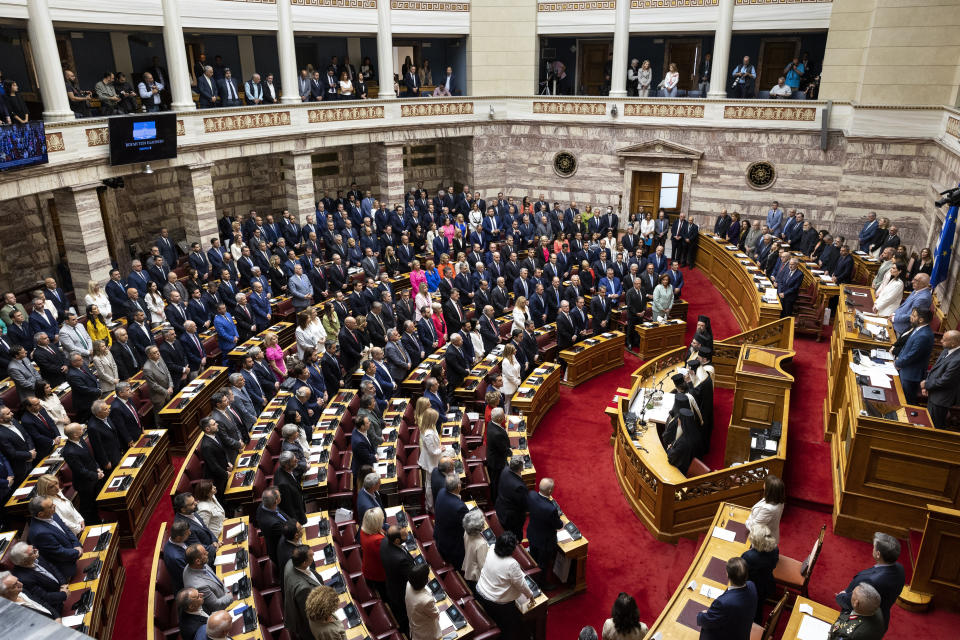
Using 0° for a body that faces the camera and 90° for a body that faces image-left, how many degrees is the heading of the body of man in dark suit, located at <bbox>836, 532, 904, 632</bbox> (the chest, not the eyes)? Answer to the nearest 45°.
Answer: approximately 135°

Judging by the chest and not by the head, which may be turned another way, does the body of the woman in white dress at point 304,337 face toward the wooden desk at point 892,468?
yes

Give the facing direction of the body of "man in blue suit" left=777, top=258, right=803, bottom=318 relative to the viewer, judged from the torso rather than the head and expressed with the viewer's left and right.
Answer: facing the viewer and to the left of the viewer

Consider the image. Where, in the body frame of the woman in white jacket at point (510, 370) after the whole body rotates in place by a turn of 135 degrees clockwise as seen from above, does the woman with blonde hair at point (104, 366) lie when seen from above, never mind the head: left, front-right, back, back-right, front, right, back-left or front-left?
front-right

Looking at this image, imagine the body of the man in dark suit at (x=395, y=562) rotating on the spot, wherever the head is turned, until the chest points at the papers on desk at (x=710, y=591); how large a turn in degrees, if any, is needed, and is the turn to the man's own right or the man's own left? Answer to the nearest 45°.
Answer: approximately 45° to the man's own right

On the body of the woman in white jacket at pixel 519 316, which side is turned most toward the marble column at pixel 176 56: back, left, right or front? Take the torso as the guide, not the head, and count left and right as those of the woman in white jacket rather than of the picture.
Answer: back

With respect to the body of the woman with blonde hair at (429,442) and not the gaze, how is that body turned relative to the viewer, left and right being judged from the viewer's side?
facing to the right of the viewer

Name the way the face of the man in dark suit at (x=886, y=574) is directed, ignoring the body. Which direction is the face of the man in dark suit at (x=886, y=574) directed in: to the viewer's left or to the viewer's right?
to the viewer's left

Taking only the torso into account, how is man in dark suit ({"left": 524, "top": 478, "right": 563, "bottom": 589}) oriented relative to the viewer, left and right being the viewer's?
facing away from the viewer and to the right of the viewer

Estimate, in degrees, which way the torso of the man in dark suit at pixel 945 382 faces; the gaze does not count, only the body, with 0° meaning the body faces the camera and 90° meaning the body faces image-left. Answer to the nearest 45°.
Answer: approximately 90°

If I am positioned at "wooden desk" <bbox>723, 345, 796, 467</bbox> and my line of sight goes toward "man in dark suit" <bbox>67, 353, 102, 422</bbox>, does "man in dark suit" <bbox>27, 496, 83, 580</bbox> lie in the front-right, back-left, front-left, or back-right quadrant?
front-left

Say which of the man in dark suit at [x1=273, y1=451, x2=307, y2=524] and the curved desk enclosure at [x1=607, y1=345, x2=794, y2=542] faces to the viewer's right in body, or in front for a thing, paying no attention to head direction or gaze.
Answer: the man in dark suit

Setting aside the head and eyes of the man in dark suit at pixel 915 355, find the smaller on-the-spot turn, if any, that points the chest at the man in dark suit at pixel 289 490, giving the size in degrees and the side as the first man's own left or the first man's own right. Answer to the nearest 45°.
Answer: approximately 45° to the first man's own left

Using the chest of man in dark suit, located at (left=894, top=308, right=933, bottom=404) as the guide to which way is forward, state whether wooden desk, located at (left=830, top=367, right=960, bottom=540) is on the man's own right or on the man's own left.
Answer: on the man's own left

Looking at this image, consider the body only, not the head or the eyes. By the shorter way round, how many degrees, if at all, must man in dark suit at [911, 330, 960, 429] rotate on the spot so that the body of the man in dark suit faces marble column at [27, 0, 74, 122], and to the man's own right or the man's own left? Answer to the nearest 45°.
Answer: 0° — they already face it

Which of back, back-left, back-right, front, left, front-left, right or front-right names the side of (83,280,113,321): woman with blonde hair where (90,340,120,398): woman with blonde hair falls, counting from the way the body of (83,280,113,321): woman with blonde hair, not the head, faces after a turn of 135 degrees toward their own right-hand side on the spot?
left

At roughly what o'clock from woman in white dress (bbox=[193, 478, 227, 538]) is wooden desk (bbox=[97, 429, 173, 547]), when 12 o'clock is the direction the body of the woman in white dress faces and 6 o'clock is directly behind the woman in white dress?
The wooden desk is roughly at 8 o'clock from the woman in white dress.

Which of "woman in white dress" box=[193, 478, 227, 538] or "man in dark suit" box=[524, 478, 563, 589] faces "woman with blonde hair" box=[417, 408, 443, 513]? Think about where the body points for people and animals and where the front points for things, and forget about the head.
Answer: the woman in white dress

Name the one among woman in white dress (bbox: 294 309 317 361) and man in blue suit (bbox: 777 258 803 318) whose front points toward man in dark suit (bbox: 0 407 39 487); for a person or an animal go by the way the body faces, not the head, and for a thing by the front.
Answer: the man in blue suit
